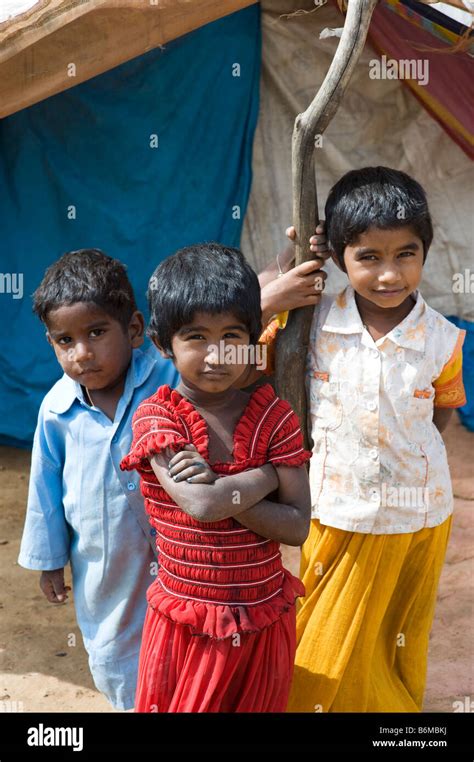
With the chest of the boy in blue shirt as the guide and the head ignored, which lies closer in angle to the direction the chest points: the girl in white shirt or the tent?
the girl in white shirt

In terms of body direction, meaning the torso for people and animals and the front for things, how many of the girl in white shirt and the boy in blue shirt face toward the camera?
2

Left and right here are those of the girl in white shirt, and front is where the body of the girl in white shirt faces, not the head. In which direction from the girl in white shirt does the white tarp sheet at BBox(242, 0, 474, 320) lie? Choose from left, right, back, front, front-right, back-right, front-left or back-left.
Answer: back

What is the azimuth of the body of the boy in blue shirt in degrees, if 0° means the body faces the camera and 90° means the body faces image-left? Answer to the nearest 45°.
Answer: approximately 0°

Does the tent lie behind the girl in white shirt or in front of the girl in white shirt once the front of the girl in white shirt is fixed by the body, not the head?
behind

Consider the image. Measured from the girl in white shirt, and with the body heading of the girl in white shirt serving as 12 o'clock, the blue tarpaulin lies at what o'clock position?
The blue tarpaulin is roughly at 5 o'clock from the girl in white shirt.

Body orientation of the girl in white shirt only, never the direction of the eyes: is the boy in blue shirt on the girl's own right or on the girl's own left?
on the girl's own right

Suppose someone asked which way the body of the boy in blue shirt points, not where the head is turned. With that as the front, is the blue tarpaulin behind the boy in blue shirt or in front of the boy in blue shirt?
behind

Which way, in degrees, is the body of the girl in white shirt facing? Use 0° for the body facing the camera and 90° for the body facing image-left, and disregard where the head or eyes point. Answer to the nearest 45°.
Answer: approximately 0°
